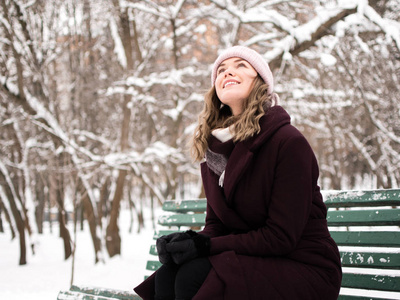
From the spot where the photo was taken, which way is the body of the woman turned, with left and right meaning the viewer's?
facing the viewer and to the left of the viewer

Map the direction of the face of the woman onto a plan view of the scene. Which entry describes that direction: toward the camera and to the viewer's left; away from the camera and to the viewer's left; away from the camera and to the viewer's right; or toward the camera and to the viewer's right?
toward the camera and to the viewer's left
